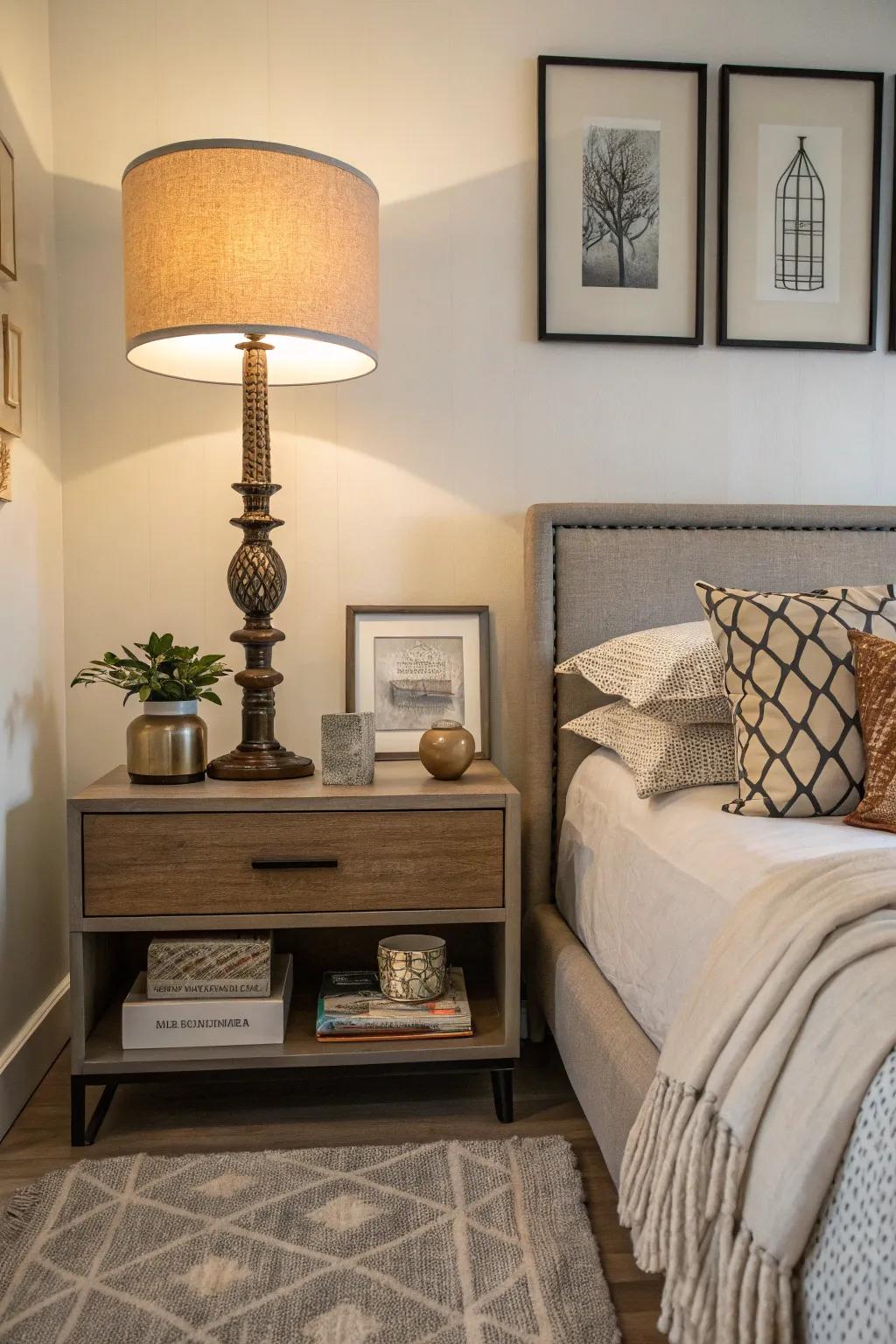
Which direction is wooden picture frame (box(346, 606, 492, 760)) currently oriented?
toward the camera

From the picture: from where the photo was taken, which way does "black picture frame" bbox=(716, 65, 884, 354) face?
toward the camera

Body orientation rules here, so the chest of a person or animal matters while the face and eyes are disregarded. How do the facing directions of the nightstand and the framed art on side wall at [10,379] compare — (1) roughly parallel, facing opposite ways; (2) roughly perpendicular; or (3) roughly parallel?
roughly perpendicular

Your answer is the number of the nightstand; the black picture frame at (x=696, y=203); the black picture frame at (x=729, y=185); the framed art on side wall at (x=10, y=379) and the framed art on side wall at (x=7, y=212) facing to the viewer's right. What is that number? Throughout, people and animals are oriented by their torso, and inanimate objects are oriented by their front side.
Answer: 2

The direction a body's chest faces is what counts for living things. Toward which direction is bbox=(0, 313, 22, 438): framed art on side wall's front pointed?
to the viewer's right

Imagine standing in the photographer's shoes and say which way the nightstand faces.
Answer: facing the viewer

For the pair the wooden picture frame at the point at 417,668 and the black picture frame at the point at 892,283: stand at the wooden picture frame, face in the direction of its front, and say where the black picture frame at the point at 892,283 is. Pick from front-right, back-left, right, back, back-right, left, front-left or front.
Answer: left

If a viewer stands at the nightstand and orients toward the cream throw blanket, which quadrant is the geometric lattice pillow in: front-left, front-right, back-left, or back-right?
front-left

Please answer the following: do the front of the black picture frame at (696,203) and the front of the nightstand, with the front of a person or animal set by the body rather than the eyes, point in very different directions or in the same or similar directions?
same or similar directions

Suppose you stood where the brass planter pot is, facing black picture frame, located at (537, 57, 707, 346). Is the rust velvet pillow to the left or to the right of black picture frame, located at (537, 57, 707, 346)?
right

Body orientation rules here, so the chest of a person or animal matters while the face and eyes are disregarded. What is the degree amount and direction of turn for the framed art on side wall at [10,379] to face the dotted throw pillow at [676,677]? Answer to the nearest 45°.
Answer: approximately 45° to its right

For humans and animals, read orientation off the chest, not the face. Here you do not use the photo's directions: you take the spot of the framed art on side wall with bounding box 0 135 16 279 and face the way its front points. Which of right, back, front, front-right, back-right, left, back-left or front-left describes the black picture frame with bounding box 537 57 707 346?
front

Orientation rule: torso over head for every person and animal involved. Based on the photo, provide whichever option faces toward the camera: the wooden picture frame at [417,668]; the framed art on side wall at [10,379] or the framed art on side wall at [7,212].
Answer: the wooden picture frame

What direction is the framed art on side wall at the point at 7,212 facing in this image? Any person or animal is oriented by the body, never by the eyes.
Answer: to the viewer's right

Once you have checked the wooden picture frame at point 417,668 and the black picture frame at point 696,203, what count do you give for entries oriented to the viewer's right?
0

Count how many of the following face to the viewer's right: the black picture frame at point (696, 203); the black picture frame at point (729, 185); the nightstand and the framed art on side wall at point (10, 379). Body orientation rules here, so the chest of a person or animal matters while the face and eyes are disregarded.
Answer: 1
